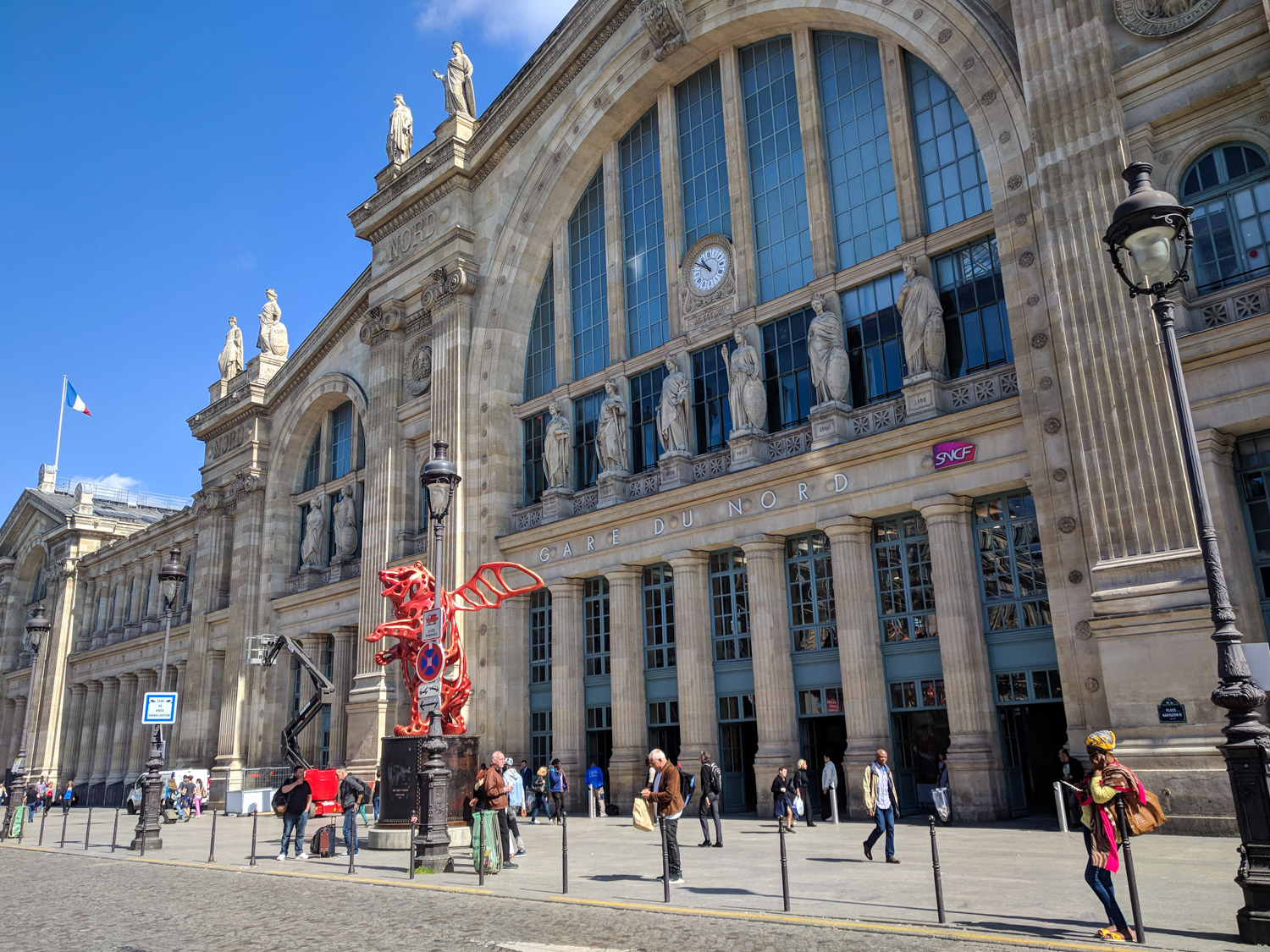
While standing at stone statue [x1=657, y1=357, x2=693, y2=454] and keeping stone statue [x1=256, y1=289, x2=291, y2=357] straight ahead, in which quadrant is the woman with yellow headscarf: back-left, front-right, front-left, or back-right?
back-left

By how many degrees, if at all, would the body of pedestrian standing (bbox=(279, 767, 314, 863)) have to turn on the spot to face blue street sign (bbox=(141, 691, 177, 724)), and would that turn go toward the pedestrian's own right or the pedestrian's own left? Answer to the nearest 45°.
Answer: approximately 135° to the pedestrian's own right

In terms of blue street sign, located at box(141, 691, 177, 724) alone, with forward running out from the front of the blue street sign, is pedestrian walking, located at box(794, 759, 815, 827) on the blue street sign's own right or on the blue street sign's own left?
on the blue street sign's own left

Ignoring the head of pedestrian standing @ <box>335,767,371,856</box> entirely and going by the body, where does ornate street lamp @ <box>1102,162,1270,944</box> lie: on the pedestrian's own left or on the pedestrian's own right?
on the pedestrian's own left

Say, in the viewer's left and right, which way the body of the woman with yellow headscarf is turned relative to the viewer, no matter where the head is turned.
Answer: facing to the left of the viewer

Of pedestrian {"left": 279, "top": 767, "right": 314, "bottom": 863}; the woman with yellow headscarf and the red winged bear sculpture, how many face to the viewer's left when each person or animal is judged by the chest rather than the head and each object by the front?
2

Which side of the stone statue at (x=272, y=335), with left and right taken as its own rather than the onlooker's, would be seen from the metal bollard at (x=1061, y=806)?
left

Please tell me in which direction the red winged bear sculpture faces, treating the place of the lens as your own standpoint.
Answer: facing to the left of the viewer

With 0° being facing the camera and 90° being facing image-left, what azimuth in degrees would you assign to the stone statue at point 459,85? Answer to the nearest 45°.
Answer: approximately 45°

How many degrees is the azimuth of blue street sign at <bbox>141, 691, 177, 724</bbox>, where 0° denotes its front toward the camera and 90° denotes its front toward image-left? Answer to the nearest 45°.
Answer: approximately 0°

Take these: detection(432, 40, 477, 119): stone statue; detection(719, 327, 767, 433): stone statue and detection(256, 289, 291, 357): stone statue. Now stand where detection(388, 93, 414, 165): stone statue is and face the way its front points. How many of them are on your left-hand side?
2
